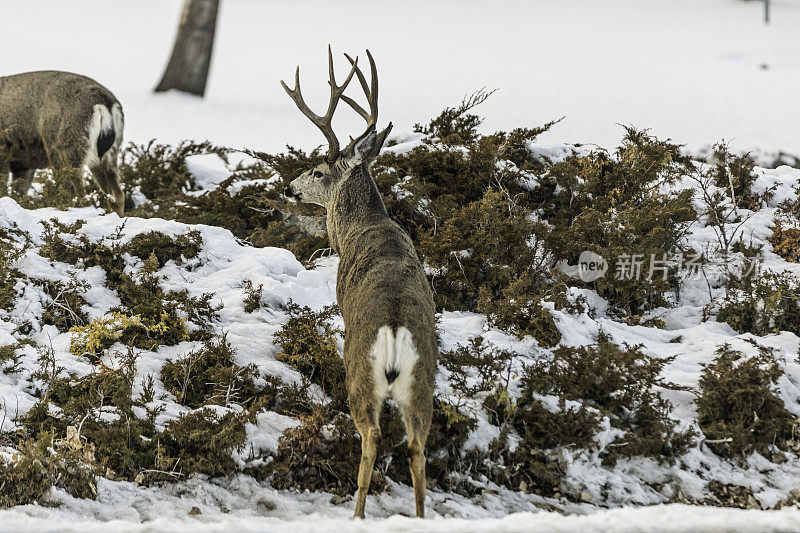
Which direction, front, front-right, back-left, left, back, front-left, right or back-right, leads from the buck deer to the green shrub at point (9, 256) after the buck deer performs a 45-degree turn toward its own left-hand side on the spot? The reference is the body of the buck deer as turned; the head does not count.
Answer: front

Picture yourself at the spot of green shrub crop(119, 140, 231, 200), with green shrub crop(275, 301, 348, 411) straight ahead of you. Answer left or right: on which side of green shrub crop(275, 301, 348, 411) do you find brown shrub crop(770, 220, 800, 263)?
left

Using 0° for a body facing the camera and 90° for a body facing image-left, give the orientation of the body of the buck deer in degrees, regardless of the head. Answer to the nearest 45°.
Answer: approximately 180°

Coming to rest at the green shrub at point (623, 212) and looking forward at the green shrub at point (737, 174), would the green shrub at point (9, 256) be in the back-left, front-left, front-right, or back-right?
back-left

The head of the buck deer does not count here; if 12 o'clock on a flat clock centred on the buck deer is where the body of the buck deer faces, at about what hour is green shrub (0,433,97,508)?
The green shrub is roughly at 9 o'clock from the buck deer.

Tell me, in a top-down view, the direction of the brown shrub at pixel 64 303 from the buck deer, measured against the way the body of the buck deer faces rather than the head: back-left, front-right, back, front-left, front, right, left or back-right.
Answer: front-left

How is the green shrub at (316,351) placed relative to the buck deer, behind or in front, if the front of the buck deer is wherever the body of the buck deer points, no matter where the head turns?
in front

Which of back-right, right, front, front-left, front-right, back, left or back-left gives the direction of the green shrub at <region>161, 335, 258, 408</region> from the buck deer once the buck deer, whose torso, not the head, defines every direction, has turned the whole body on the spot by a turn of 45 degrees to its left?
front

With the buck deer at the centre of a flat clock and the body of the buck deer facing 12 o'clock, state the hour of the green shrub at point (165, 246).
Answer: The green shrub is roughly at 11 o'clock from the buck deer.

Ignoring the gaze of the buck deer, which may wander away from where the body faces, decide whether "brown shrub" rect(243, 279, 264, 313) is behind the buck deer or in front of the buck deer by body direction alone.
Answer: in front
